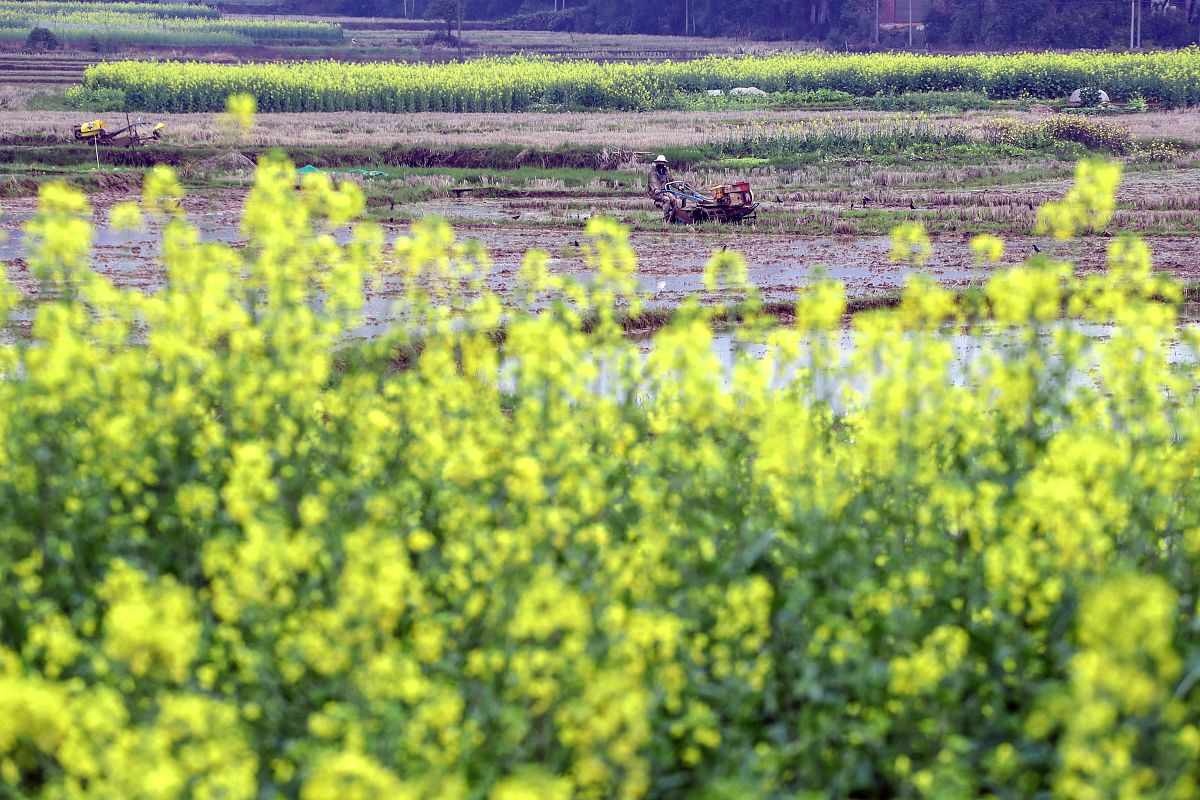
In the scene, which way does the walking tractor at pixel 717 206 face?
to the viewer's right

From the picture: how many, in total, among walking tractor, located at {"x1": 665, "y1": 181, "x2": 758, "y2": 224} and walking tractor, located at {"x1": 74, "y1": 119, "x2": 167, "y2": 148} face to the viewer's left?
1

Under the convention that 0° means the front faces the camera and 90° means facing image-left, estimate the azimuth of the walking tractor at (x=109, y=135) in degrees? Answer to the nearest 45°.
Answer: approximately 90°

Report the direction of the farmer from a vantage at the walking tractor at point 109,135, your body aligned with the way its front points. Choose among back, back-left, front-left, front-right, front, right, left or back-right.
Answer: back-left

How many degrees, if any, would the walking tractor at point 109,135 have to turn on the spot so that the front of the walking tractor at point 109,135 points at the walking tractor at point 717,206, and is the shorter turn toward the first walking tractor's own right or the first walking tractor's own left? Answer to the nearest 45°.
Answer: approximately 135° to the first walking tractor's own left

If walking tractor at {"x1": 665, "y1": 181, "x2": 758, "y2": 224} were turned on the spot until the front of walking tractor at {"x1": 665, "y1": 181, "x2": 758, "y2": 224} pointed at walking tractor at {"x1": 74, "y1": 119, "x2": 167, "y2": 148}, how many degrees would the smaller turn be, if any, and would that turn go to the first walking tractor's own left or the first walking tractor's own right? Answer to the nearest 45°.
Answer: approximately 135° to the first walking tractor's own left

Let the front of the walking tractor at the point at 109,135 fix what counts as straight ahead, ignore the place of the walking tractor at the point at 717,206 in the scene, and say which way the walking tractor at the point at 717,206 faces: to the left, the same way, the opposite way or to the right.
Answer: the opposite way

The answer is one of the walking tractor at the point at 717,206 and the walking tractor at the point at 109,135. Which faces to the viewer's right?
the walking tractor at the point at 717,206
